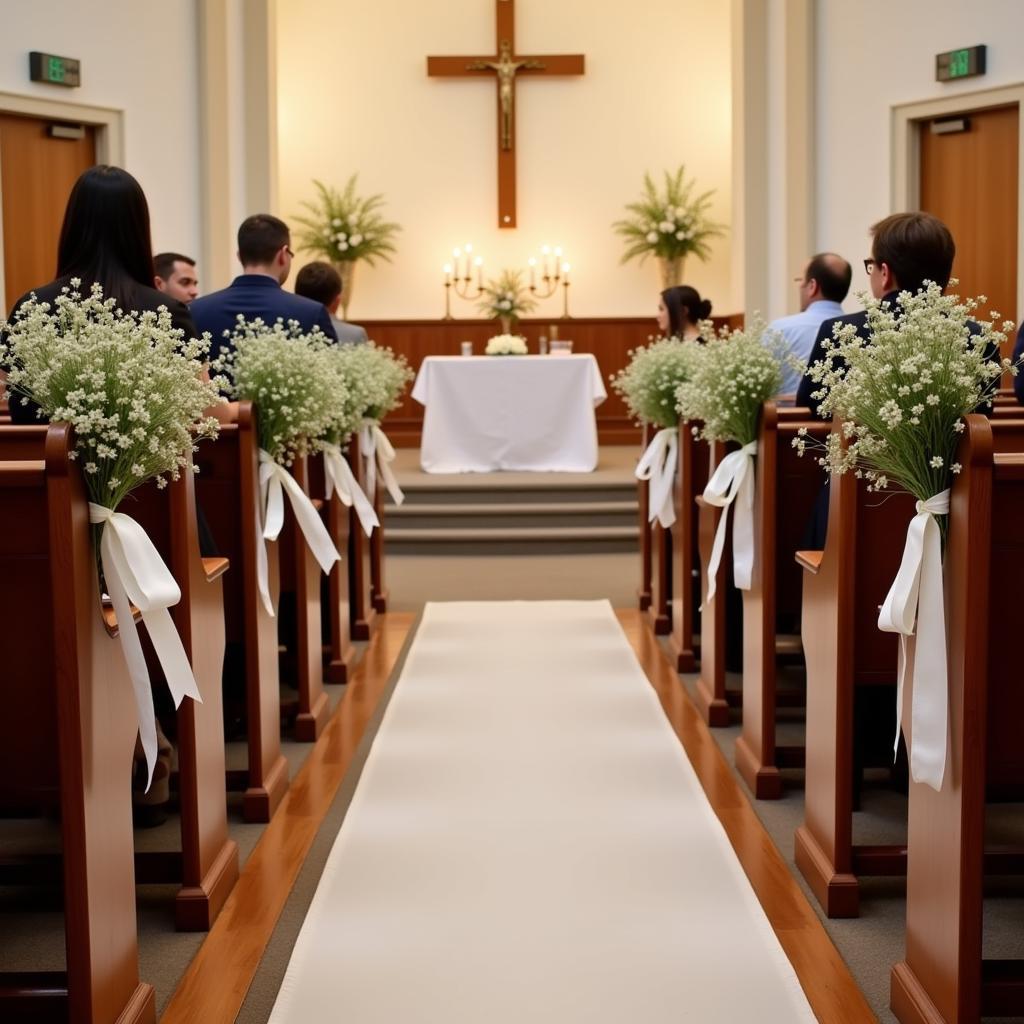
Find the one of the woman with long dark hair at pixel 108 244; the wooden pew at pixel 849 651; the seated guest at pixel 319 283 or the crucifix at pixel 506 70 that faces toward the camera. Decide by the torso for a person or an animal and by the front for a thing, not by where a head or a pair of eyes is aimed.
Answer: the crucifix

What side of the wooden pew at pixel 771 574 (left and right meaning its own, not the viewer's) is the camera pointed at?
back

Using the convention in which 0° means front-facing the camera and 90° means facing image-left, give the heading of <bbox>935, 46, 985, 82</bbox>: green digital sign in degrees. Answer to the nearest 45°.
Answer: approximately 45°

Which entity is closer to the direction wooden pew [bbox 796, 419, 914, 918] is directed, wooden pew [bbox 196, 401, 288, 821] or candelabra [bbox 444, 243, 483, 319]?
the candelabra

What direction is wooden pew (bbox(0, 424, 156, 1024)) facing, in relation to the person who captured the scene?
facing away from the viewer

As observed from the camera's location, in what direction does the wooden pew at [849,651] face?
facing away from the viewer

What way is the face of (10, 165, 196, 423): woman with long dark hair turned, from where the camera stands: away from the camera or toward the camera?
away from the camera

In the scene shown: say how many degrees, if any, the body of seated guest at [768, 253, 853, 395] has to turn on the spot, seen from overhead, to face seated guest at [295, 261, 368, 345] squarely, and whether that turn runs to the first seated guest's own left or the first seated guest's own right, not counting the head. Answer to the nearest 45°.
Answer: approximately 45° to the first seated guest's own left

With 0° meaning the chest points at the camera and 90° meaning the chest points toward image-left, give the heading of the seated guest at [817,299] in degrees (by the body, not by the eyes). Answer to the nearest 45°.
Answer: approximately 135°

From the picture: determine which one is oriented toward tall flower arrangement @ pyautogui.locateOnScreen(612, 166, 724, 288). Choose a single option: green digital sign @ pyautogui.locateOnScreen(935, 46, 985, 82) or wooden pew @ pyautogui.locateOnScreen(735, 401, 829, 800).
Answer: the wooden pew

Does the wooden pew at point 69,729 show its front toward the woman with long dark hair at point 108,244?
yes

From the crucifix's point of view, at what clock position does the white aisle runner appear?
The white aisle runner is roughly at 12 o'clock from the crucifix.

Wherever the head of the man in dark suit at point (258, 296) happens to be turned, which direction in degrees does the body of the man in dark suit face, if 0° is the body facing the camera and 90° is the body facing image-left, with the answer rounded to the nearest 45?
approximately 180°

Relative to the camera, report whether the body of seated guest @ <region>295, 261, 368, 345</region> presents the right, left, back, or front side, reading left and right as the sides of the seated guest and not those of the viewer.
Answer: back

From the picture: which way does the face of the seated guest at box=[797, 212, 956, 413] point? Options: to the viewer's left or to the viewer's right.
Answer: to the viewer's left
